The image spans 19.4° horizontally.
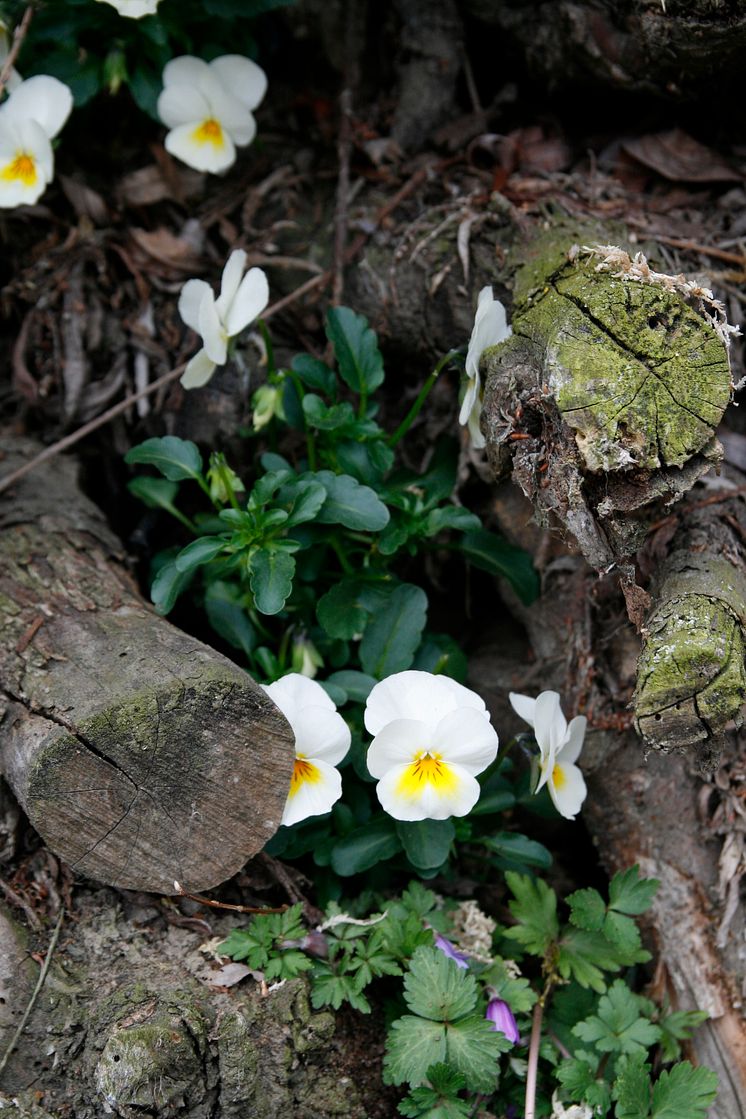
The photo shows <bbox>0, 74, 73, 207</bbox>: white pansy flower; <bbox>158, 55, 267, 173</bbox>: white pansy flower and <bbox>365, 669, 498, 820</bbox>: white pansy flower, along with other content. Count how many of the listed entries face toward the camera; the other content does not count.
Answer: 3

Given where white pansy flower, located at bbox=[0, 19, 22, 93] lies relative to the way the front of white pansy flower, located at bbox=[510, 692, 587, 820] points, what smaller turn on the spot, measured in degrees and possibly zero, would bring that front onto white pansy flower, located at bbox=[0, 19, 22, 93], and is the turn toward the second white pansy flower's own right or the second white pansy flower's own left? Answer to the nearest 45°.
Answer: approximately 180°

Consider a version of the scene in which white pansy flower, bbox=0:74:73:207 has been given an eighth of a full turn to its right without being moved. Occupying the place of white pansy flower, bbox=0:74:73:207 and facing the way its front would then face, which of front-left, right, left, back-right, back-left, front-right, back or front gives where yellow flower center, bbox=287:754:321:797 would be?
front-left

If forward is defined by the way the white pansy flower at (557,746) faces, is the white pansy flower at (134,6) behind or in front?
behind

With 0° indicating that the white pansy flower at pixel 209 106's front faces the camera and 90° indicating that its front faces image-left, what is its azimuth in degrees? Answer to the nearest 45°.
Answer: approximately 0°

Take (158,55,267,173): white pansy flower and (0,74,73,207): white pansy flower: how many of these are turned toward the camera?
2
